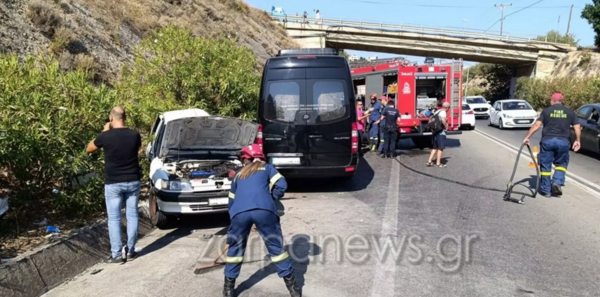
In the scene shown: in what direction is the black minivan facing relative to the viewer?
away from the camera

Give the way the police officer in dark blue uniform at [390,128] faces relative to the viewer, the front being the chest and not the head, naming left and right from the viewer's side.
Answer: facing away from the viewer

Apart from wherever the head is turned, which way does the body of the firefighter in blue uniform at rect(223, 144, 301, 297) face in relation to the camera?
away from the camera

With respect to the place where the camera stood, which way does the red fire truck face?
facing away from the viewer and to the left of the viewer

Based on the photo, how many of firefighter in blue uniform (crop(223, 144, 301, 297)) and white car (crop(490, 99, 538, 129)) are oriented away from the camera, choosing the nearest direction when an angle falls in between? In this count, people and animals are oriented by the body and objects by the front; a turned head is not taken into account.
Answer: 1

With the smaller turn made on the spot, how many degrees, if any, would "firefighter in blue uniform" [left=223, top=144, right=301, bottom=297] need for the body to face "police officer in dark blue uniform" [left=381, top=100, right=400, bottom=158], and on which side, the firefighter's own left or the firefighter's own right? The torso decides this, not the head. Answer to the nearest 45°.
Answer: approximately 45° to the firefighter's own right

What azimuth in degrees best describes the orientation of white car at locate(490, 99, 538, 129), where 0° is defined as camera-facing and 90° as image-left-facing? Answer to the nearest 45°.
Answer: approximately 315°

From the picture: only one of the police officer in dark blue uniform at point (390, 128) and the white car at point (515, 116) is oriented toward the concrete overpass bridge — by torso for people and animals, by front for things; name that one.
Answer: the police officer in dark blue uniform

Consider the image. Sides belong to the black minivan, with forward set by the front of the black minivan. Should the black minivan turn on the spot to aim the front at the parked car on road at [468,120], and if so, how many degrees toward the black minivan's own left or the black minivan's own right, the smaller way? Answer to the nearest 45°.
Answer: approximately 45° to the black minivan's own right
